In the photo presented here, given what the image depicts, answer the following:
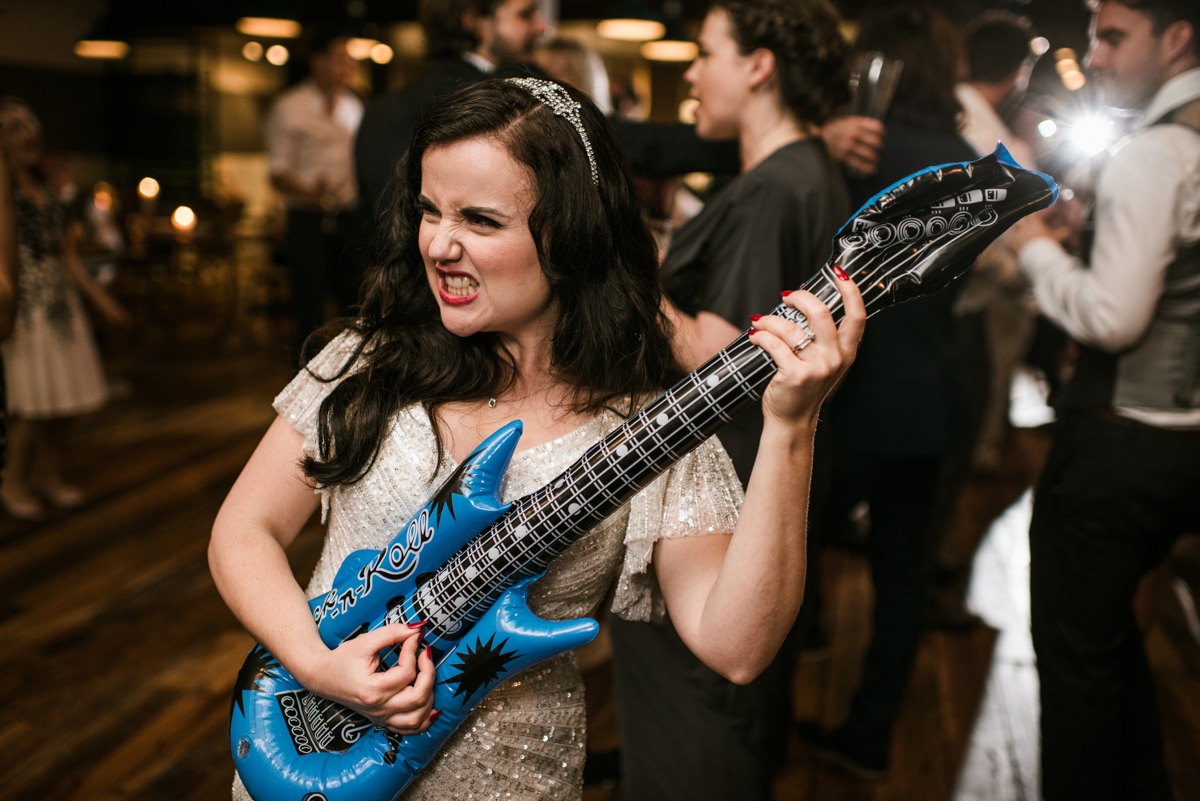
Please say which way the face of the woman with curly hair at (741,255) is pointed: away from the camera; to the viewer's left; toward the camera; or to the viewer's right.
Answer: to the viewer's left

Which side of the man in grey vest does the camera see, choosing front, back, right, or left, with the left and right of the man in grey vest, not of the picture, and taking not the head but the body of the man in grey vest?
left

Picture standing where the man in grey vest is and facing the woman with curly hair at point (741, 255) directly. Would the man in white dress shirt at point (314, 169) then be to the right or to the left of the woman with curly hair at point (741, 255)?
right

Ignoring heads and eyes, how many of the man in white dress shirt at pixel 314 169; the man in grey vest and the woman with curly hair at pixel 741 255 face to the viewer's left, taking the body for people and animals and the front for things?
2

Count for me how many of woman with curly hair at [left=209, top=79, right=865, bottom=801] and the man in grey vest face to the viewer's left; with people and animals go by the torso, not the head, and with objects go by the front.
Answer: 1

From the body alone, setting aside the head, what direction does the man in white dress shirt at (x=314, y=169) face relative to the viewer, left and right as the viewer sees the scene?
facing the viewer and to the right of the viewer

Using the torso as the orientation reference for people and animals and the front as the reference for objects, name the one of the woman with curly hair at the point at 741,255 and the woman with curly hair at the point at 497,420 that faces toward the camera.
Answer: the woman with curly hair at the point at 497,420

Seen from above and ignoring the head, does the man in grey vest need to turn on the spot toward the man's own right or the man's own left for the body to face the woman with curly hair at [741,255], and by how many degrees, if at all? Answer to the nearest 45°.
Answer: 0° — they already face them

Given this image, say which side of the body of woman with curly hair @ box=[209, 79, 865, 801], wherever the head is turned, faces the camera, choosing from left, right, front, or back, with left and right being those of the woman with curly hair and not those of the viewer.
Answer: front

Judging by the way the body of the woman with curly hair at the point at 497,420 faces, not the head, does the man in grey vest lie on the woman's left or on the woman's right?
on the woman's left

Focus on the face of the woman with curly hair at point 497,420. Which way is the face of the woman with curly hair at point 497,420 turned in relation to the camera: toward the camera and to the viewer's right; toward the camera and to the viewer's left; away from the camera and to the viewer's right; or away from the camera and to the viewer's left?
toward the camera and to the viewer's left

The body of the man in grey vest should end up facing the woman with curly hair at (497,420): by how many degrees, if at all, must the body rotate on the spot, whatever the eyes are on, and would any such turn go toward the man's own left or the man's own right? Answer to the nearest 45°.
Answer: approximately 45° to the man's own left

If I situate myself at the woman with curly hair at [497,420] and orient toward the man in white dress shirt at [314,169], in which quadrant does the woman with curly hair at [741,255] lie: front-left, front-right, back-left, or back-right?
front-right

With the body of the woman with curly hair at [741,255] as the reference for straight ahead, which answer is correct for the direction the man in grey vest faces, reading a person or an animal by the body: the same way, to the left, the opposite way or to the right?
the same way

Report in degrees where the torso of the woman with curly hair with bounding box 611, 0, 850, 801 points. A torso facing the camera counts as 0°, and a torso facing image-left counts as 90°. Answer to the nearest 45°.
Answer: approximately 90°

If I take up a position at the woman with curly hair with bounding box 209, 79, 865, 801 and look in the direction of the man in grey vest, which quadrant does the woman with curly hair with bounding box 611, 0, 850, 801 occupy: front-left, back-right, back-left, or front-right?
front-left
